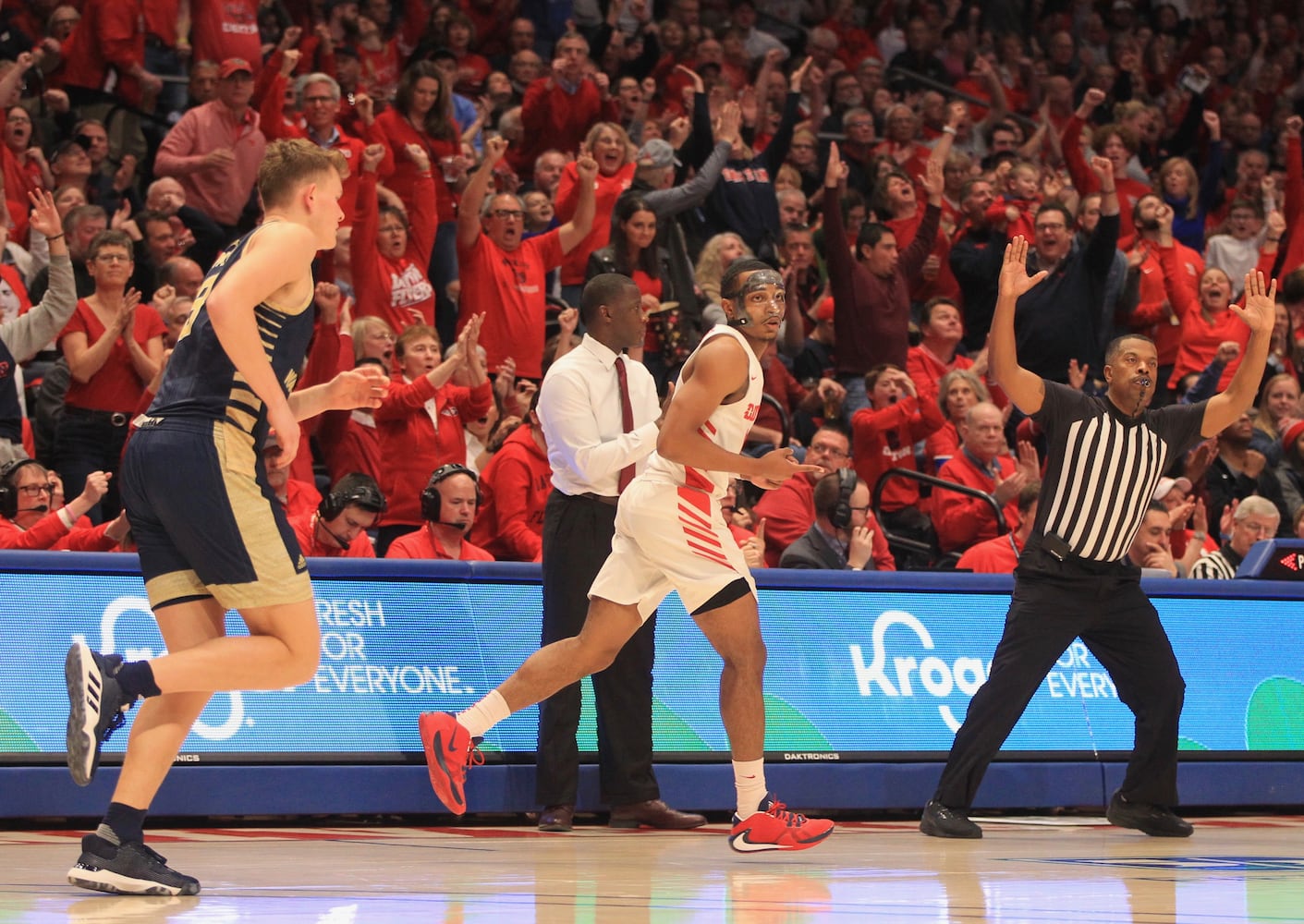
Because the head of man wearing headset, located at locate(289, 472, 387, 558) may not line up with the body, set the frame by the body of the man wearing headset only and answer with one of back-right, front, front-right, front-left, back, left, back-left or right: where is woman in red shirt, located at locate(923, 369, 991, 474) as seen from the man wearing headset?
left

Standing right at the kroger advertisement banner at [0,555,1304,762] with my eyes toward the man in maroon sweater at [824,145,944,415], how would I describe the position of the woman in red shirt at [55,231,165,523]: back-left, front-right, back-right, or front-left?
front-left

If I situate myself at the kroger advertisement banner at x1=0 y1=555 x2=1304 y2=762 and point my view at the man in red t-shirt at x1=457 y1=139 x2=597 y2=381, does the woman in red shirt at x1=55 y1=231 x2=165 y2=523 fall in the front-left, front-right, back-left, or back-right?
front-left

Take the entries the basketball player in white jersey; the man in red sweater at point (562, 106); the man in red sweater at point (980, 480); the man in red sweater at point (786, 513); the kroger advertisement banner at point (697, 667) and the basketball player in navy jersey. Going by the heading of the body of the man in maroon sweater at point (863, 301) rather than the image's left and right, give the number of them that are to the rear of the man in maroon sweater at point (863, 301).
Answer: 1

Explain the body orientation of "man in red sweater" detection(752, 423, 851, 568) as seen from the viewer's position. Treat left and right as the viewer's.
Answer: facing the viewer and to the right of the viewer

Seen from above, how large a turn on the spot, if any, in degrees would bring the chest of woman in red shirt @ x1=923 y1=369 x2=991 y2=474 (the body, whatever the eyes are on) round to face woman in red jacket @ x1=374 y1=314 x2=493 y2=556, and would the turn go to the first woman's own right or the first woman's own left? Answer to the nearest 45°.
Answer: approximately 90° to the first woman's own right

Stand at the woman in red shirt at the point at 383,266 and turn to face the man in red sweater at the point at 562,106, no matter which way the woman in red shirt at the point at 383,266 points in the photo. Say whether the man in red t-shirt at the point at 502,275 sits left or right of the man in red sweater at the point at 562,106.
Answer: right

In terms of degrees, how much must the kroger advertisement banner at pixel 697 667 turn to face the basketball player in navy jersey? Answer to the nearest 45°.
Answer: approximately 45° to its right

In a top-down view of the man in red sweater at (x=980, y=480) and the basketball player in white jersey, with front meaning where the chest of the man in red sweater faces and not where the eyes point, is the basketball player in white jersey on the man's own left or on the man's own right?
on the man's own right

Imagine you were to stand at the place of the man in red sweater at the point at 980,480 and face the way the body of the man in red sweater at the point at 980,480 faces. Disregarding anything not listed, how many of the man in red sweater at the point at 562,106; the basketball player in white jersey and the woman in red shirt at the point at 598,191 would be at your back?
2

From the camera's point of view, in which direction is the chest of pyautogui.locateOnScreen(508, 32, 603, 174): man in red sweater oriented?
toward the camera

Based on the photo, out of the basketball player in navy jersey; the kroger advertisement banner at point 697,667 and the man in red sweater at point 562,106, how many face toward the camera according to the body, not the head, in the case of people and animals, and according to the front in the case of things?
2

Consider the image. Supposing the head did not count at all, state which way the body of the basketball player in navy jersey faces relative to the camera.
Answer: to the viewer's right

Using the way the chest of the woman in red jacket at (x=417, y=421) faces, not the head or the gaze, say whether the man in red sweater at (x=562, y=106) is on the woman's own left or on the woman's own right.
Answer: on the woman's own left

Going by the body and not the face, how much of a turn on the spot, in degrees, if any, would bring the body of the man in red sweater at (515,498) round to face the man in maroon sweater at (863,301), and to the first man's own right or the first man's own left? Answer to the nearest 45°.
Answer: approximately 90° to the first man's own left

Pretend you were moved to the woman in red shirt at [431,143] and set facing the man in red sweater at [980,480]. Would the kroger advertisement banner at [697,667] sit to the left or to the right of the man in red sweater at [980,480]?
right

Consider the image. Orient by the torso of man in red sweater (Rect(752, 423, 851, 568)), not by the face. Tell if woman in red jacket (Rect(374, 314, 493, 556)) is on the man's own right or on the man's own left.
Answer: on the man's own right

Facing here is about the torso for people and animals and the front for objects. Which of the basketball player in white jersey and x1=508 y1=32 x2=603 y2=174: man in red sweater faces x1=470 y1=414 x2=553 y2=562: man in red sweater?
x1=508 y1=32 x2=603 y2=174: man in red sweater
